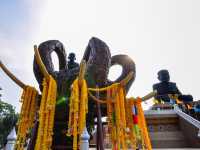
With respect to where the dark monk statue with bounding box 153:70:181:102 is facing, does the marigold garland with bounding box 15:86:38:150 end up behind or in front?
in front

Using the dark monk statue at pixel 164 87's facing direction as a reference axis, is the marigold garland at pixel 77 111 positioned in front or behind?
in front

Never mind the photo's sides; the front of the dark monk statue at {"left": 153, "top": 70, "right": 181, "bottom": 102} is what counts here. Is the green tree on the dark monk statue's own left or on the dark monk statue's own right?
on the dark monk statue's own right

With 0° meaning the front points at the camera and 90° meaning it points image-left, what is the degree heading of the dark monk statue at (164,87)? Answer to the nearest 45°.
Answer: approximately 45°

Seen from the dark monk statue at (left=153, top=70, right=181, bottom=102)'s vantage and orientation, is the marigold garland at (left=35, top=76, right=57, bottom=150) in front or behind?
in front
